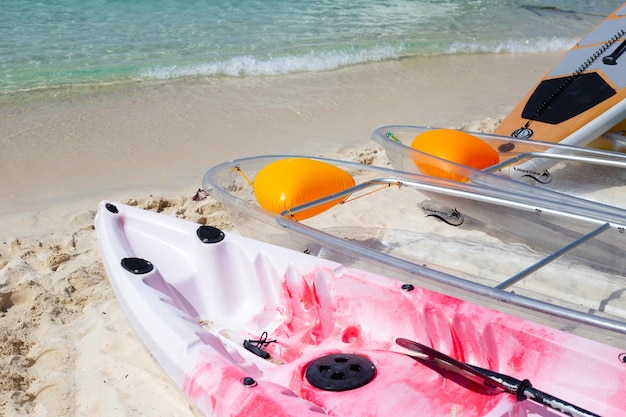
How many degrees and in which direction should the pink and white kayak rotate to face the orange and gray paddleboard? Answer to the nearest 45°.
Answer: approximately 90° to its right

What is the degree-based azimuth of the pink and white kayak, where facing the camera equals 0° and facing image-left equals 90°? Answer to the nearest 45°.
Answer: approximately 135°

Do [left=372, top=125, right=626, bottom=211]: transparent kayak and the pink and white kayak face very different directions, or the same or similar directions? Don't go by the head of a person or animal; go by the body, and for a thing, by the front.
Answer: same or similar directions

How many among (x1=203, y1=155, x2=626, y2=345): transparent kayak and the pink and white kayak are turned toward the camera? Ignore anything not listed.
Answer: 0

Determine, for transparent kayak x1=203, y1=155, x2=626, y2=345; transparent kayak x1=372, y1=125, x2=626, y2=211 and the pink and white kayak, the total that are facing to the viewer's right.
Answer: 0

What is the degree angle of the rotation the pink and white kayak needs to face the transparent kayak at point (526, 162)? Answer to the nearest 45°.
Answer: approximately 90° to its right

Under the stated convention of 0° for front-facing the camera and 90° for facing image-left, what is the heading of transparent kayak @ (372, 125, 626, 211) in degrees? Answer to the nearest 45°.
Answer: approximately 135°

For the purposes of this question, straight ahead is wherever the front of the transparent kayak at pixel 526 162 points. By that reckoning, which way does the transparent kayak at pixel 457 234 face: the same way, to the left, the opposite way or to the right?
the same way

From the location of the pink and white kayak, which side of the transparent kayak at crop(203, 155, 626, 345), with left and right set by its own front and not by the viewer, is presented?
left

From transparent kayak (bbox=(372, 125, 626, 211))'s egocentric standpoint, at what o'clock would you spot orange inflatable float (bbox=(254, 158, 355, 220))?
The orange inflatable float is roughly at 9 o'clock from the transparent kayak.

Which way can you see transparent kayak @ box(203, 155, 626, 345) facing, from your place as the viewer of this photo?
facing away from the viewer and to the left of the viewer

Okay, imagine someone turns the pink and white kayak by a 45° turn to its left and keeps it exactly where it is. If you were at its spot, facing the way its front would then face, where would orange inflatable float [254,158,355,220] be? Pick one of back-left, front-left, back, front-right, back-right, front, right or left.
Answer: right

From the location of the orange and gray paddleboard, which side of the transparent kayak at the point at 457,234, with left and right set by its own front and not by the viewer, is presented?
right
